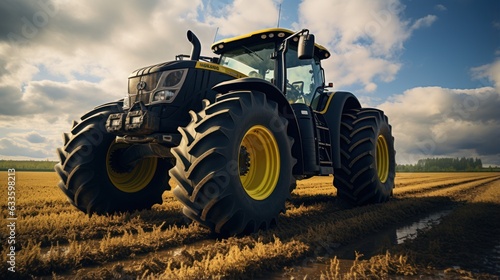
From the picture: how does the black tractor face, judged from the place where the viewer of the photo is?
facing the viewer and to the left of the viewer
